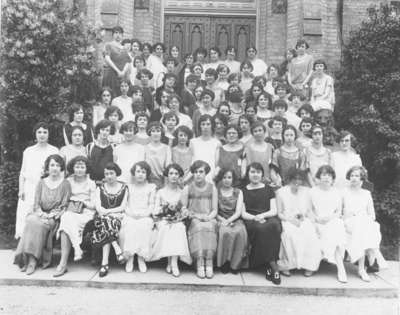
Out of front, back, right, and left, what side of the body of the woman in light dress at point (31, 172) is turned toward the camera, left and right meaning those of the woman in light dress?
front

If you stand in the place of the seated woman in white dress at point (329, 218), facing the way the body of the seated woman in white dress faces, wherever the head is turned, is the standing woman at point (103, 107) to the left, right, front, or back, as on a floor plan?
right

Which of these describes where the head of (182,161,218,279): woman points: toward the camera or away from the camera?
toward the camera

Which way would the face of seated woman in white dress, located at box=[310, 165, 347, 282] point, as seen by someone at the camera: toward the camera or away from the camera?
toward the camera

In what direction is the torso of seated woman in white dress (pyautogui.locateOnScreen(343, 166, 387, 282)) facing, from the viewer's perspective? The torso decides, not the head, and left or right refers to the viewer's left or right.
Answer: facing the viewer

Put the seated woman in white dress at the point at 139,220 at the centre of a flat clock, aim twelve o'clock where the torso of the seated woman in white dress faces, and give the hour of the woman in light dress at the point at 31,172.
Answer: The woman in light dress is roughly at 4 o'clock from the seated woman in white dress.

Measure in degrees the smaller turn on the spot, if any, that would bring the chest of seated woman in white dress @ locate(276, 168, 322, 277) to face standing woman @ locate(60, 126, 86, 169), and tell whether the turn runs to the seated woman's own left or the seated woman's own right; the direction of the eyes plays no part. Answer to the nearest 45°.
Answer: approximately 90° to the seated woman's own right

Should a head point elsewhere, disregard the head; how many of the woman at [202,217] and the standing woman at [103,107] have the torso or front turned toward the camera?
2

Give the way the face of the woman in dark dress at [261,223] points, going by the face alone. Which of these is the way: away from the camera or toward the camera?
toward the camera

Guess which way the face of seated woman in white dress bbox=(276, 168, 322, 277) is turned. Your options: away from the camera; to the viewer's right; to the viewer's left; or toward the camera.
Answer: toward the camera

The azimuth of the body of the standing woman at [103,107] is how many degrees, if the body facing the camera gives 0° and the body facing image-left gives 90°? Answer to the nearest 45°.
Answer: approximately 0°

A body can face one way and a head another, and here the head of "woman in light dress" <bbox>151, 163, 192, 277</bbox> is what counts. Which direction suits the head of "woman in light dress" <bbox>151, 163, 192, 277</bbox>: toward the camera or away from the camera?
toward the camera

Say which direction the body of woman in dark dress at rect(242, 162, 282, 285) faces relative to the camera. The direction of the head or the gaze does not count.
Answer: toward the camera

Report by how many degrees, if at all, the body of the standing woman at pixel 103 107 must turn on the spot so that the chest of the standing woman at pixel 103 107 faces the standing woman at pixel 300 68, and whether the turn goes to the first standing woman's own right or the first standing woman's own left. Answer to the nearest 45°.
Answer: approximately 90° to the first standing woman's own left

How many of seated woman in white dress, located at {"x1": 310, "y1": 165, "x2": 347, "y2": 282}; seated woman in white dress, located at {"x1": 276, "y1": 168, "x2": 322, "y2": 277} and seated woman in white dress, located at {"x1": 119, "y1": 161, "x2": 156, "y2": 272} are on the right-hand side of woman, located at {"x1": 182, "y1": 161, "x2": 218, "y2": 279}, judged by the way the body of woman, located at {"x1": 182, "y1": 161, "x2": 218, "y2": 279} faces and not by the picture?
1

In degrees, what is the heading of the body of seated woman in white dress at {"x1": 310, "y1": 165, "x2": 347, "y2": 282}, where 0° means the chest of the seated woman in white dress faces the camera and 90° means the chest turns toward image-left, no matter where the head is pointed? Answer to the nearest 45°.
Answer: approximately 0°
